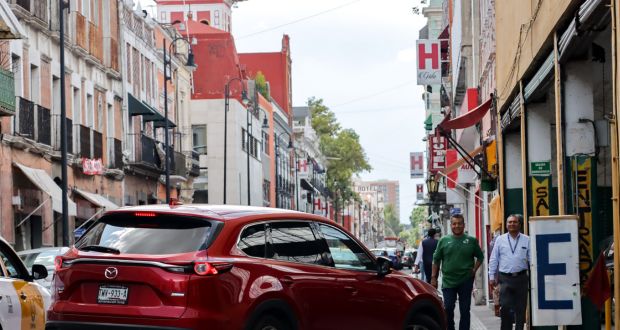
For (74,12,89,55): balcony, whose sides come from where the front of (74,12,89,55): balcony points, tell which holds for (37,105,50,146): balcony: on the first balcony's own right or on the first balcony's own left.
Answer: on the first balcony's own right

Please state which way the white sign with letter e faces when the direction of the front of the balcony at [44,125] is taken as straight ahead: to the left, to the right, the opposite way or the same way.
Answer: to the right

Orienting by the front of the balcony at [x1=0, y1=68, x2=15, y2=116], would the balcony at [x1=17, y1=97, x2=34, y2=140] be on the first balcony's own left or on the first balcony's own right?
on the first balcony's own left

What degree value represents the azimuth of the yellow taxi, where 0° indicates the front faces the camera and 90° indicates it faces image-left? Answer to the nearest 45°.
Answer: approximately 225°

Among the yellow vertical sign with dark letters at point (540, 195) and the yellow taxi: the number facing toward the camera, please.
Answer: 1

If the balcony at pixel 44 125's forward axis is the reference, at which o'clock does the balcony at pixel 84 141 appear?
the balcony at pixel 84 141 is roughly at 8 o'clock from the balcony at pixel 44 125.

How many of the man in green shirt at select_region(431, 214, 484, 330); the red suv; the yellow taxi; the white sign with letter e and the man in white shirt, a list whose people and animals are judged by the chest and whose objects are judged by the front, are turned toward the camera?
3
